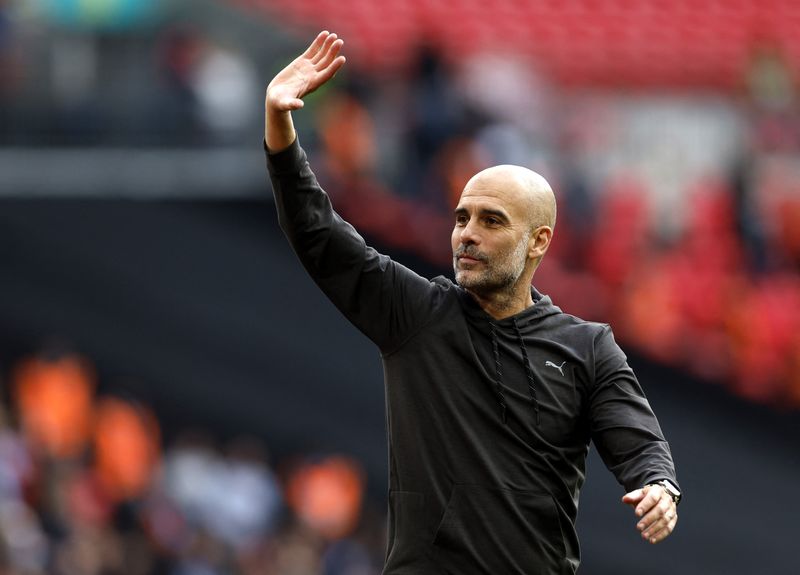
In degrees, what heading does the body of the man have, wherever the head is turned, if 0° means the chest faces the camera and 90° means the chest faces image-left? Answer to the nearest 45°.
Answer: approximately 0°
